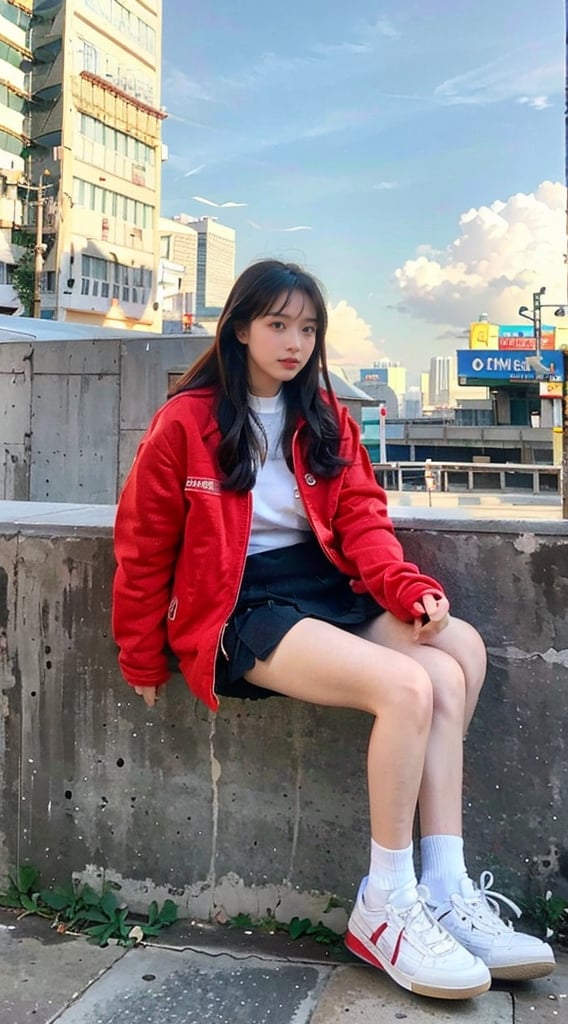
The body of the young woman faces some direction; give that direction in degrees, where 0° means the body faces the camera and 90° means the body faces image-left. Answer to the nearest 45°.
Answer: approximately 315°

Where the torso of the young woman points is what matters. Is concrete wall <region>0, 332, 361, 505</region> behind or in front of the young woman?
behind

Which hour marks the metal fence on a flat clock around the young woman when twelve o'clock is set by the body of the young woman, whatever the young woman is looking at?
The metal fence is roughly at 8 o'clock from the young woman.
